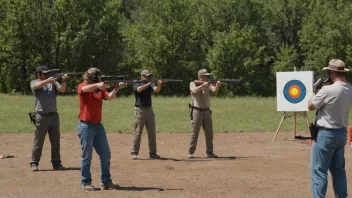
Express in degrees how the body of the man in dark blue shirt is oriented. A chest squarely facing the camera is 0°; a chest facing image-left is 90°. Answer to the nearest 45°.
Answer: approximately 315°

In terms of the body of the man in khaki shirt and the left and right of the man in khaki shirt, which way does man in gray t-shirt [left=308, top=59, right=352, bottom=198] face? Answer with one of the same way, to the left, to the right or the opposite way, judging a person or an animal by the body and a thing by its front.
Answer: the opposite way

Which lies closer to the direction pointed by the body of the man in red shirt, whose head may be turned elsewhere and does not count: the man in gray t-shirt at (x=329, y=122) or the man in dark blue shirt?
the man in gray t-shirt

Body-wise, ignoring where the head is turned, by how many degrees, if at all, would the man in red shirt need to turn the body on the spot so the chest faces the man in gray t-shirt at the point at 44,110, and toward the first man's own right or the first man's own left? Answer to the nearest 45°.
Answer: approximately 180°

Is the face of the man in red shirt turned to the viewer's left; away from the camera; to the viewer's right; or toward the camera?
to the viewer's right

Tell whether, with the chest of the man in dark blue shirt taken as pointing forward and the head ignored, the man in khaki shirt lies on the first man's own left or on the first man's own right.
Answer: on the first man's own left

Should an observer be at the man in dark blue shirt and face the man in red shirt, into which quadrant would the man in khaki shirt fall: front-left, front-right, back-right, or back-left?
back-left
